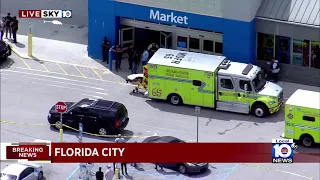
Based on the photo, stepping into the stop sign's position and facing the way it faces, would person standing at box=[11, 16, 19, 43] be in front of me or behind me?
behind

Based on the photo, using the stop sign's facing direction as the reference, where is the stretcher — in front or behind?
behind

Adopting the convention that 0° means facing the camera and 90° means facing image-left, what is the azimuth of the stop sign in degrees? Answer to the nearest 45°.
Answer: approximately 0°

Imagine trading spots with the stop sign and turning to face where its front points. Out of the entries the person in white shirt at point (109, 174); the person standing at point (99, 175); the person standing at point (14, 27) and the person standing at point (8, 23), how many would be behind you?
2

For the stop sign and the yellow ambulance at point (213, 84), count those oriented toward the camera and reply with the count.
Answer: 1

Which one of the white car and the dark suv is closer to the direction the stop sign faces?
the white car

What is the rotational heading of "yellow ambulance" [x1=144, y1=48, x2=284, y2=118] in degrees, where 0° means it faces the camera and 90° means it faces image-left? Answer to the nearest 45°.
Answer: approximately 270°

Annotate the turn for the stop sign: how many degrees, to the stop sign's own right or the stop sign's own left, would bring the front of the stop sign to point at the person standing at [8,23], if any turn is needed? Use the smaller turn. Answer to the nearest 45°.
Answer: approximately 180°

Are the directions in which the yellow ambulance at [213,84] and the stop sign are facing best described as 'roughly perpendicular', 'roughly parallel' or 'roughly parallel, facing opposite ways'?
roughly perpendicular
